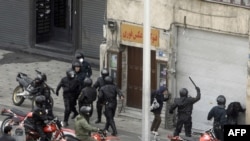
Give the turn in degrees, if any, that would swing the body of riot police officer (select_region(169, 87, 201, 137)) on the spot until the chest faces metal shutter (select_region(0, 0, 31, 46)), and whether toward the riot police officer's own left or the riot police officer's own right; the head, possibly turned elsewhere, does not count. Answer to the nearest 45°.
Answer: approximately 45° to the riot police officer's own left

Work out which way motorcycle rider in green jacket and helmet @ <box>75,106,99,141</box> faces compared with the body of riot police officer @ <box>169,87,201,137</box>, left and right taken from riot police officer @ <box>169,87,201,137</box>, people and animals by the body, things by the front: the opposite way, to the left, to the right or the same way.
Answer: to the right

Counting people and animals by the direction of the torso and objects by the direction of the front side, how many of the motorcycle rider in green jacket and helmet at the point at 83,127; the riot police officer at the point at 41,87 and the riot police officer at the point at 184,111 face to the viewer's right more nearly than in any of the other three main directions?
1

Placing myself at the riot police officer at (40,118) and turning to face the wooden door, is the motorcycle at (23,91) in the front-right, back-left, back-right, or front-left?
front-left

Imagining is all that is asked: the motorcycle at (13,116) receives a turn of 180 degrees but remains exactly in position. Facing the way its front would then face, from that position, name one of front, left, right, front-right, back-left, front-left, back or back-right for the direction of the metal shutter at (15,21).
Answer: right

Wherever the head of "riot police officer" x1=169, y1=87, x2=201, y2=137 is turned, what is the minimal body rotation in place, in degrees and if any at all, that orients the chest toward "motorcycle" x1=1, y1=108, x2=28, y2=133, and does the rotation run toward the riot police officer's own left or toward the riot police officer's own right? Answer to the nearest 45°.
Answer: approximately 90° to the riot police officer's own left

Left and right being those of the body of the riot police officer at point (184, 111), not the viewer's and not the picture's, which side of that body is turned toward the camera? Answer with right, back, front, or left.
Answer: back
